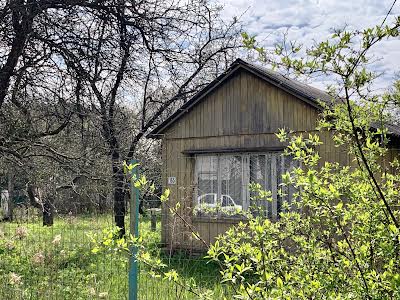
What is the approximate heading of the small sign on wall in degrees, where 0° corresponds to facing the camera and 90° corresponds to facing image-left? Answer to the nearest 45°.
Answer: approximately 0°

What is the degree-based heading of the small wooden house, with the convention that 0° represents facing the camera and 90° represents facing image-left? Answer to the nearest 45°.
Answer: approximately 0°

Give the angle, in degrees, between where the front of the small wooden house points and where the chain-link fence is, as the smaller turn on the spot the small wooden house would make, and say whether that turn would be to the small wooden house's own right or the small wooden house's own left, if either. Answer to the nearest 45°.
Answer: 0° — it already faces it
